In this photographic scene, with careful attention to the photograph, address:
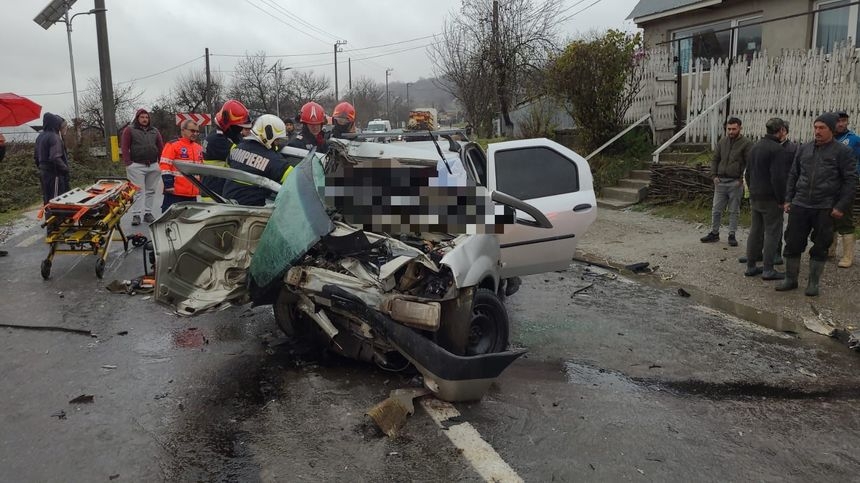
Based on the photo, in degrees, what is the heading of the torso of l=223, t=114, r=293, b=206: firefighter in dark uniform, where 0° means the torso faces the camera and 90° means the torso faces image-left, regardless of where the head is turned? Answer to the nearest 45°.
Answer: approximately 225°

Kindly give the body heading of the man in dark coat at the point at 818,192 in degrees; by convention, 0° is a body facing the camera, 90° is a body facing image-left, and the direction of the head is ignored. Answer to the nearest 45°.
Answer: approximately 45°

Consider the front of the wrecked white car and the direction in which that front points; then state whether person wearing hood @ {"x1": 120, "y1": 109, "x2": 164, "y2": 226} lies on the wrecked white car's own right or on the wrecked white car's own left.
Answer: on the wrecked white car's own right

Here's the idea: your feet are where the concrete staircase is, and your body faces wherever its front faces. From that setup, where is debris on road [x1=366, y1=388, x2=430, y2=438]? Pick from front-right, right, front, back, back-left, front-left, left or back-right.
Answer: front-left

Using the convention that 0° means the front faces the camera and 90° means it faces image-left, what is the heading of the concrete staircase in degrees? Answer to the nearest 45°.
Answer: approximately 45°

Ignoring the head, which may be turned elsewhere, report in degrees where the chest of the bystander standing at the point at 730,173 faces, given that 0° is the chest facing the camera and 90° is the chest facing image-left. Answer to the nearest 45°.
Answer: approximately 0°

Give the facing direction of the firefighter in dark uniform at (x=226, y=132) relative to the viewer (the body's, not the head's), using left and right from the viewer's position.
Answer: facing to the right of the viewer

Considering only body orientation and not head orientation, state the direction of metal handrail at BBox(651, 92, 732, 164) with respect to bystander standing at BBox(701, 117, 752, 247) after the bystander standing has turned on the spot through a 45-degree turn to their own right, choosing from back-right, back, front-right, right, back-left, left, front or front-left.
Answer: back-right

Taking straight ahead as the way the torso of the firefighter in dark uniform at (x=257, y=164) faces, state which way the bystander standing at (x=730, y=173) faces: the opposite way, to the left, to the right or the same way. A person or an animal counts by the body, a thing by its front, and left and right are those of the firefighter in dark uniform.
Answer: the opposite way

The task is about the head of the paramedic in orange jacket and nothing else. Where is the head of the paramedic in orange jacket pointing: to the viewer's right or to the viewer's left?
to the viewer's right
